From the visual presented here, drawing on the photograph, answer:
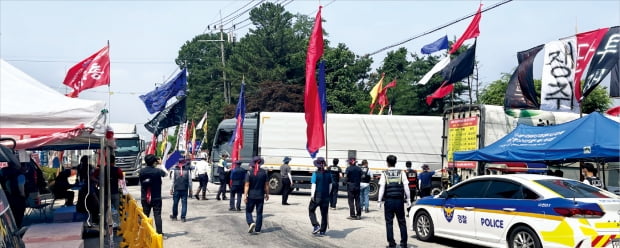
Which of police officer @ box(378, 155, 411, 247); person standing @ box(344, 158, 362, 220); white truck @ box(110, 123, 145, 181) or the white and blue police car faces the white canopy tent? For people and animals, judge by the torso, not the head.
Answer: the white truck

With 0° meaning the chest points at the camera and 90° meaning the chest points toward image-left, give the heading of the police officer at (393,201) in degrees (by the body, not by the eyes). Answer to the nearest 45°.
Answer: approximately 180°

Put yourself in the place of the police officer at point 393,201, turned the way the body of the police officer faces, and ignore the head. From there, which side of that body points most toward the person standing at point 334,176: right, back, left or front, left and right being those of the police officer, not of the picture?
front

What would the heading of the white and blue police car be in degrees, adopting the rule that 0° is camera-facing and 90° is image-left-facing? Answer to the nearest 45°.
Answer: approximately 135°

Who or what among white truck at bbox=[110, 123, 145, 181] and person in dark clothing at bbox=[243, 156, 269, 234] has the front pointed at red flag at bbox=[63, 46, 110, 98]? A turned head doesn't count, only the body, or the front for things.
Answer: the white truck

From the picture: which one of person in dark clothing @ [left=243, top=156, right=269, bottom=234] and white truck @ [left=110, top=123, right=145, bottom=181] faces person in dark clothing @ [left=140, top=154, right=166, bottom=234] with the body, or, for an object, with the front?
the white truck

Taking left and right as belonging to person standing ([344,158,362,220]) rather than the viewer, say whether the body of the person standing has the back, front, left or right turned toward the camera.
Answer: back

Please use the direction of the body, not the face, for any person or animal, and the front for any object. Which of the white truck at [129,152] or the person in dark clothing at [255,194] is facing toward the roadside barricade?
the white truck

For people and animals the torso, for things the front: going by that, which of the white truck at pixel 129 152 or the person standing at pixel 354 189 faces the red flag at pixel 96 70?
the white truck

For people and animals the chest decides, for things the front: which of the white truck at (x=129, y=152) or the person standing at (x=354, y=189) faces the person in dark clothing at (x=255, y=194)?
the white truck

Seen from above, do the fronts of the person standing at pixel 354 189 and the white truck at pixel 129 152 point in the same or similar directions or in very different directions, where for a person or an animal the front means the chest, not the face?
very different directions
